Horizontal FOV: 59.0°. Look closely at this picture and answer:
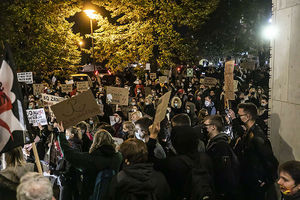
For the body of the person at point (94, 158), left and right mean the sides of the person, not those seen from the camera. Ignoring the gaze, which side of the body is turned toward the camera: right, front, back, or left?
back

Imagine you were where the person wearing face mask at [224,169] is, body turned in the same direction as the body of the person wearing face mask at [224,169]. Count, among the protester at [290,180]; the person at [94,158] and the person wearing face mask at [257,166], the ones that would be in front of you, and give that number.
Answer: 1

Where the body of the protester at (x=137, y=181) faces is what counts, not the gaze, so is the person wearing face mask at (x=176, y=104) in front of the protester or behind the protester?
in front

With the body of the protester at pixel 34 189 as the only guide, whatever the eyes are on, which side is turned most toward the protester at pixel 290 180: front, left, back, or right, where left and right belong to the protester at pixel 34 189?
right

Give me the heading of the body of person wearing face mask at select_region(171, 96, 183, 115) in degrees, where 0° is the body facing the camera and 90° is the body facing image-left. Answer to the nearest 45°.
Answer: approximately 0°

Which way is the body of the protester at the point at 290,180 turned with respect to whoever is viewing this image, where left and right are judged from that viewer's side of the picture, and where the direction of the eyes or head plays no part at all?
facing to the left of the viewer

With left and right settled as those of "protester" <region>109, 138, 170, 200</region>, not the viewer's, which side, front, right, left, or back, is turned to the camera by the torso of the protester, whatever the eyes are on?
back

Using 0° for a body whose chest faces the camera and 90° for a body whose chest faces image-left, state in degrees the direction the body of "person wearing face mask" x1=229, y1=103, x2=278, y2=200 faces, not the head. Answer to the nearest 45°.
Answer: approximately 90°

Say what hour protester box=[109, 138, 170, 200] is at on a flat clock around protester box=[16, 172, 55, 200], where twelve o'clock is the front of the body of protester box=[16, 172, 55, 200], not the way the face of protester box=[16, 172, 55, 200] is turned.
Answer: protester box=[109, 138, 170, 200] is roughly at 3 o'clock from protester box=[16, 172, 55, 200].

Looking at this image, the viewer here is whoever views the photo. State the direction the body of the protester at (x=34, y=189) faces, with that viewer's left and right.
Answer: facing away from the viewer

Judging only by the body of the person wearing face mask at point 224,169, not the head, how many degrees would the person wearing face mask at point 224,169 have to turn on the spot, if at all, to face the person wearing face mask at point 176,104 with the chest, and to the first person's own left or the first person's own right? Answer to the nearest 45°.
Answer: approximately 90° to the first person's own right

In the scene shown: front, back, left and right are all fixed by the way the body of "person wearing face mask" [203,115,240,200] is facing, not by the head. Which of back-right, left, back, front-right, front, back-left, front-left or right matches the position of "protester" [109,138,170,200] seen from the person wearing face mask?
front-left

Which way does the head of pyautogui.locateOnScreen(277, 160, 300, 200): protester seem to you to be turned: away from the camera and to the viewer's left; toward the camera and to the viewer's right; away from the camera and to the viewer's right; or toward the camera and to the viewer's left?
toward the camera and to the viewer's left
